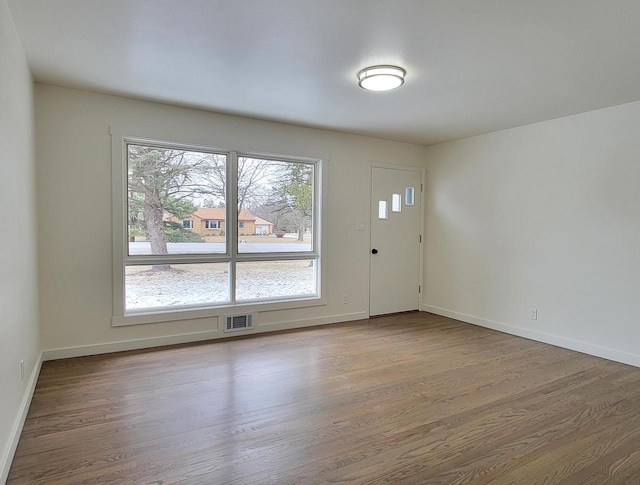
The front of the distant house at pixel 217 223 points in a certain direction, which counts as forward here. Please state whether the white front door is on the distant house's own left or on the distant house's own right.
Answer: on the distant house's own left

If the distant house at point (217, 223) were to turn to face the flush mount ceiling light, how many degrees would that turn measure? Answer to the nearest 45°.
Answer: approximately 45° to its left

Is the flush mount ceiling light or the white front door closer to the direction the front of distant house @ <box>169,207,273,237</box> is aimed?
the flush mount ceiling light

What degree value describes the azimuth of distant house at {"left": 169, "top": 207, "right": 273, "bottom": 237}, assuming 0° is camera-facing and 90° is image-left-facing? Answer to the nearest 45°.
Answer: approximately 0°
